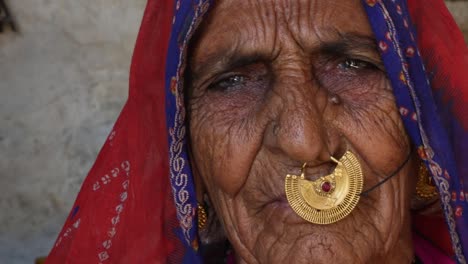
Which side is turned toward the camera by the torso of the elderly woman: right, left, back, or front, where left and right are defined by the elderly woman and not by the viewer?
front
